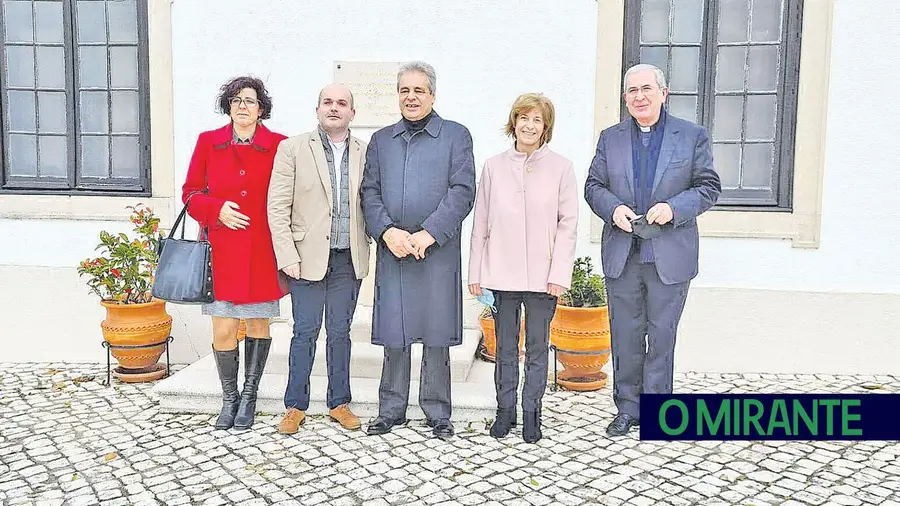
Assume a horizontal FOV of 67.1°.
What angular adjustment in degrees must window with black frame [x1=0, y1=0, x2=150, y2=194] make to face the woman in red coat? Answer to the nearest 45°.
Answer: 0° — it already faces them

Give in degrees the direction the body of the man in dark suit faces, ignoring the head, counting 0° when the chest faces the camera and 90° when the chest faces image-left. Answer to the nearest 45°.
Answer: approximately 0°

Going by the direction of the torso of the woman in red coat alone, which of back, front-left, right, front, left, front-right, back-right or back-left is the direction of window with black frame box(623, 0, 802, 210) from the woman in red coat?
left

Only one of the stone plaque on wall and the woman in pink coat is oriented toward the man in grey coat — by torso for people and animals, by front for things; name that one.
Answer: the stone plaque on wall

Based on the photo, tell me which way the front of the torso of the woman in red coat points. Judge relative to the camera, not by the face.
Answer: toward the camera

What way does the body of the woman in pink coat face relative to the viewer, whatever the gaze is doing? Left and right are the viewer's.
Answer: facing the viewer

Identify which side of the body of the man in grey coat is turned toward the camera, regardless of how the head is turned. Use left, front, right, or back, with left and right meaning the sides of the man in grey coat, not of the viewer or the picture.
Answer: front

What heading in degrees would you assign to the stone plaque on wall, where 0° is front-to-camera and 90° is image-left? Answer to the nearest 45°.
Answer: approximately 0°
